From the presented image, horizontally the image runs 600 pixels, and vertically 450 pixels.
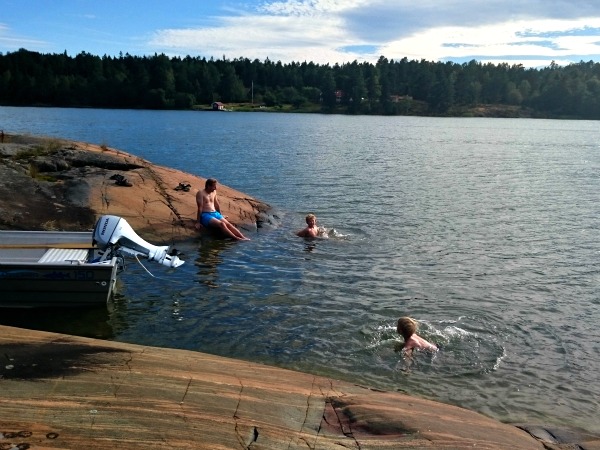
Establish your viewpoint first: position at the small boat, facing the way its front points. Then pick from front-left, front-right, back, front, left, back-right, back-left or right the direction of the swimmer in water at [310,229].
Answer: back-right

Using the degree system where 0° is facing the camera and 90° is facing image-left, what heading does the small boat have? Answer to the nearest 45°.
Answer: approximately 90°

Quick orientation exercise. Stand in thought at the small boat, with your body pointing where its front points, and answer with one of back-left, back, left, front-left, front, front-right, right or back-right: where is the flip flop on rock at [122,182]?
right

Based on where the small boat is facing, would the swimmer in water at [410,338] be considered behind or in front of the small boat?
behind

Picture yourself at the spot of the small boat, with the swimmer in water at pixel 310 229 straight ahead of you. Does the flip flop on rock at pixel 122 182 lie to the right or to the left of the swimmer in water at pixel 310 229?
left

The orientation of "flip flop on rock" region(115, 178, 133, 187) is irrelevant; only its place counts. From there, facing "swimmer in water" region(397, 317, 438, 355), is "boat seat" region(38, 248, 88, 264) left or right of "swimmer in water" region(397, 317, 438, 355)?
right
